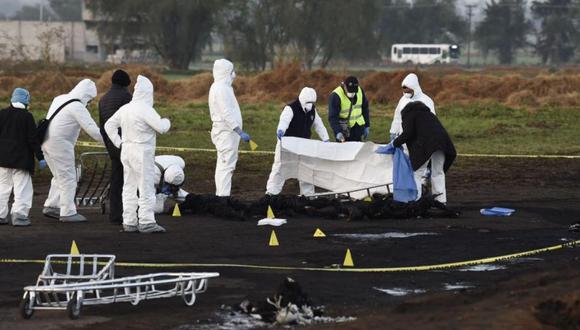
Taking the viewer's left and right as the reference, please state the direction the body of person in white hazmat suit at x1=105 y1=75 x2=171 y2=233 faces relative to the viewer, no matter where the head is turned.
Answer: facing away from the viewer and to the right of the viewer

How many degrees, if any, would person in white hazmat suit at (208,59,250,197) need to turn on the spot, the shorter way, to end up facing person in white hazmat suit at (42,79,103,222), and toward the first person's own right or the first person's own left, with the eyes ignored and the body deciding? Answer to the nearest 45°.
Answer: approximately 135° to the first person's own right

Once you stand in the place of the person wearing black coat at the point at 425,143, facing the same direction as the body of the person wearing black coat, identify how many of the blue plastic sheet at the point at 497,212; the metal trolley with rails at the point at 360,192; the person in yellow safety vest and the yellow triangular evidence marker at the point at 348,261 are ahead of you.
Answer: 2

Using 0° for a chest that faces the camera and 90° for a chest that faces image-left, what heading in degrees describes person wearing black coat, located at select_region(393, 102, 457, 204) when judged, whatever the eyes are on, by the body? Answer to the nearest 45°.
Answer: approximately 135°

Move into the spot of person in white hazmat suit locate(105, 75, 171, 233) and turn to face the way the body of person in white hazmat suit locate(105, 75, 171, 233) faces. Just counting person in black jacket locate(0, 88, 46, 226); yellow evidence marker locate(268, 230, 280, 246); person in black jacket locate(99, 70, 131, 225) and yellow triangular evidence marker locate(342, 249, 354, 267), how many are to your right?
2

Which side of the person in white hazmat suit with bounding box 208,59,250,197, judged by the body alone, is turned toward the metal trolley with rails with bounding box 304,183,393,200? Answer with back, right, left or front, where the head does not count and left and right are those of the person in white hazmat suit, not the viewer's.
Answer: front

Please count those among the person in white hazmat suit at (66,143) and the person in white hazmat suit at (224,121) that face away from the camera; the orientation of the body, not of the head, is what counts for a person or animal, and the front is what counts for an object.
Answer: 0

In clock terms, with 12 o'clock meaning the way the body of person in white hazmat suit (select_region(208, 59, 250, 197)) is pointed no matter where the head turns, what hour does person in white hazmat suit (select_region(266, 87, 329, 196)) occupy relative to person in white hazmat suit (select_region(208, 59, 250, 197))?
person in white hazmat suit (select_region(266, 87, 329, 196)) is roughly at 11 o'clock from person in white hazmat suit (select_region(208, 59, 250, 197)).

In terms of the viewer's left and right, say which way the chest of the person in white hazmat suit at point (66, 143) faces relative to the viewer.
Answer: facing to the right of the viewer

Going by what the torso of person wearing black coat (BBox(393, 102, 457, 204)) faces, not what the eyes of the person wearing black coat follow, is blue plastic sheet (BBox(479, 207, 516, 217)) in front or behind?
behind

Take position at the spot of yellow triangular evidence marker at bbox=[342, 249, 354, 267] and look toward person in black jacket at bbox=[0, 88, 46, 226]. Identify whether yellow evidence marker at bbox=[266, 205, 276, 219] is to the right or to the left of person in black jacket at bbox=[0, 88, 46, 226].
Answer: right

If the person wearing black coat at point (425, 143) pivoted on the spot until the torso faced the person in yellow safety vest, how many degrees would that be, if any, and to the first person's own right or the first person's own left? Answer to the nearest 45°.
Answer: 0° — they already face them
